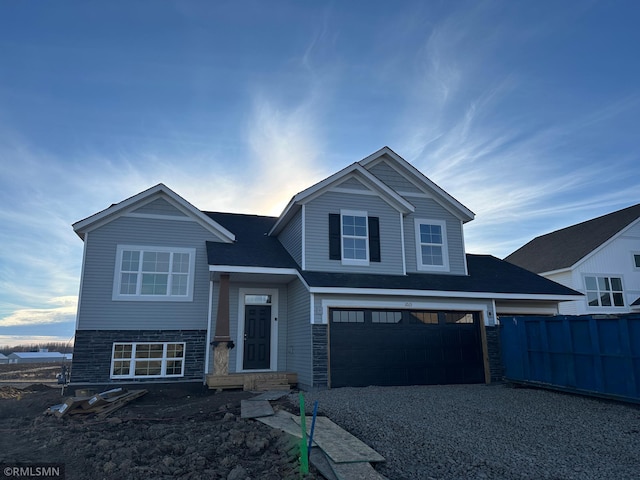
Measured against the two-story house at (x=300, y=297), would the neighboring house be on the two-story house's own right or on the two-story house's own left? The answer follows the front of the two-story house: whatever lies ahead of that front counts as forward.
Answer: on the two-story house's own left

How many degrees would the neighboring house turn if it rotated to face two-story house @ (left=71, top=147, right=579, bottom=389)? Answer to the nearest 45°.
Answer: approximately 45° to its right

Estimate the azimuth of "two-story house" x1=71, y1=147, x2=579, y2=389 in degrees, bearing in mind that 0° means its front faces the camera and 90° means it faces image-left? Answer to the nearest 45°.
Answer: approximately 0°

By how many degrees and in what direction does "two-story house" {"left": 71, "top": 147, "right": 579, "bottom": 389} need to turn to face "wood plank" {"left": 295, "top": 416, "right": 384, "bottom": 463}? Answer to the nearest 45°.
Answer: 0° — it already faces it

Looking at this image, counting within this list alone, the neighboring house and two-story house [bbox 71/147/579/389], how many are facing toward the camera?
2

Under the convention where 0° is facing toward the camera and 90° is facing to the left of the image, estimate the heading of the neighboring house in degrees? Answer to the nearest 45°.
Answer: approximately 0°
